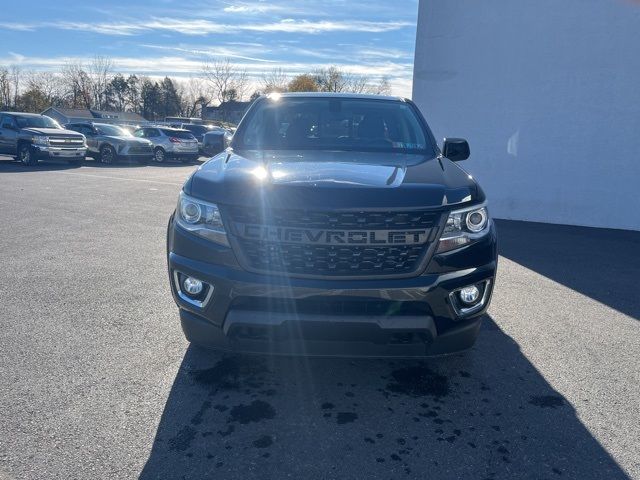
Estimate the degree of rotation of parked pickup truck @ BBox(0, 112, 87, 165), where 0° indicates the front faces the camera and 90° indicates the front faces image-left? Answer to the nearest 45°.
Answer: approximately 315°

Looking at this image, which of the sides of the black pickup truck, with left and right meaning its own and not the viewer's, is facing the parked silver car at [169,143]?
back

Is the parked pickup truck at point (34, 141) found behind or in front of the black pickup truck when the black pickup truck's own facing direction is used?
behind

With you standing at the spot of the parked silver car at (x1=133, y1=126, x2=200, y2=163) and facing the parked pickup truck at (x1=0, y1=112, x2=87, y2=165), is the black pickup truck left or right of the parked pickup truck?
left

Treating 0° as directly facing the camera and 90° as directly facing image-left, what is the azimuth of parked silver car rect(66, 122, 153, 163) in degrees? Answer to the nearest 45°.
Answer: approximately 315°

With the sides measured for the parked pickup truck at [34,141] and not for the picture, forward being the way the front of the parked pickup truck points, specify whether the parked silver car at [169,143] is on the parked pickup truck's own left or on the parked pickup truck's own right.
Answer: on the parked pickup truck's own left
